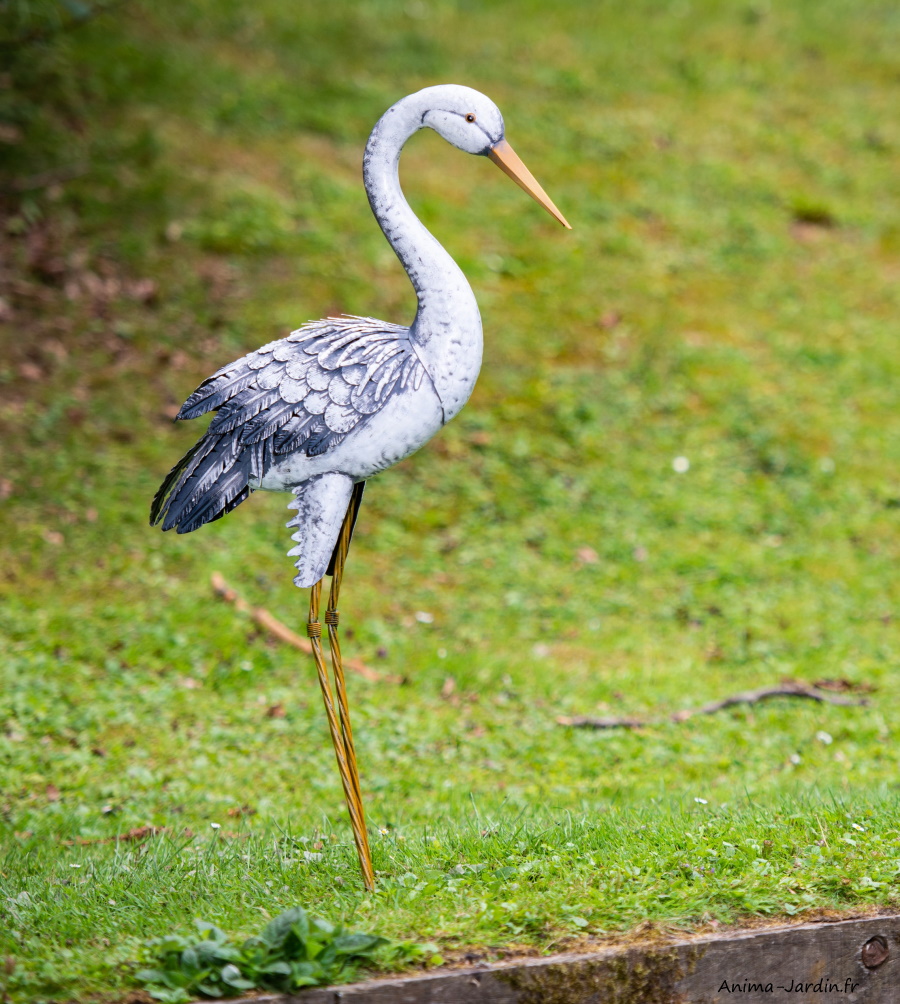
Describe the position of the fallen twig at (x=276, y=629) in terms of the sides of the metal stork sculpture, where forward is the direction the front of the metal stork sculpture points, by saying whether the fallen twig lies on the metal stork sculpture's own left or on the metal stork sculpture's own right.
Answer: on the metal stork sculpture's own left

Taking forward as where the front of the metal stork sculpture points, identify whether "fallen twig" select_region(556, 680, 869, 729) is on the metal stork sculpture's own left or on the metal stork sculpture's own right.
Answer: on the metal stork sculpture's own left

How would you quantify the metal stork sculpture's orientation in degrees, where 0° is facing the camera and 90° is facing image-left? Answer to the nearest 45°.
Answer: approximately 270°
